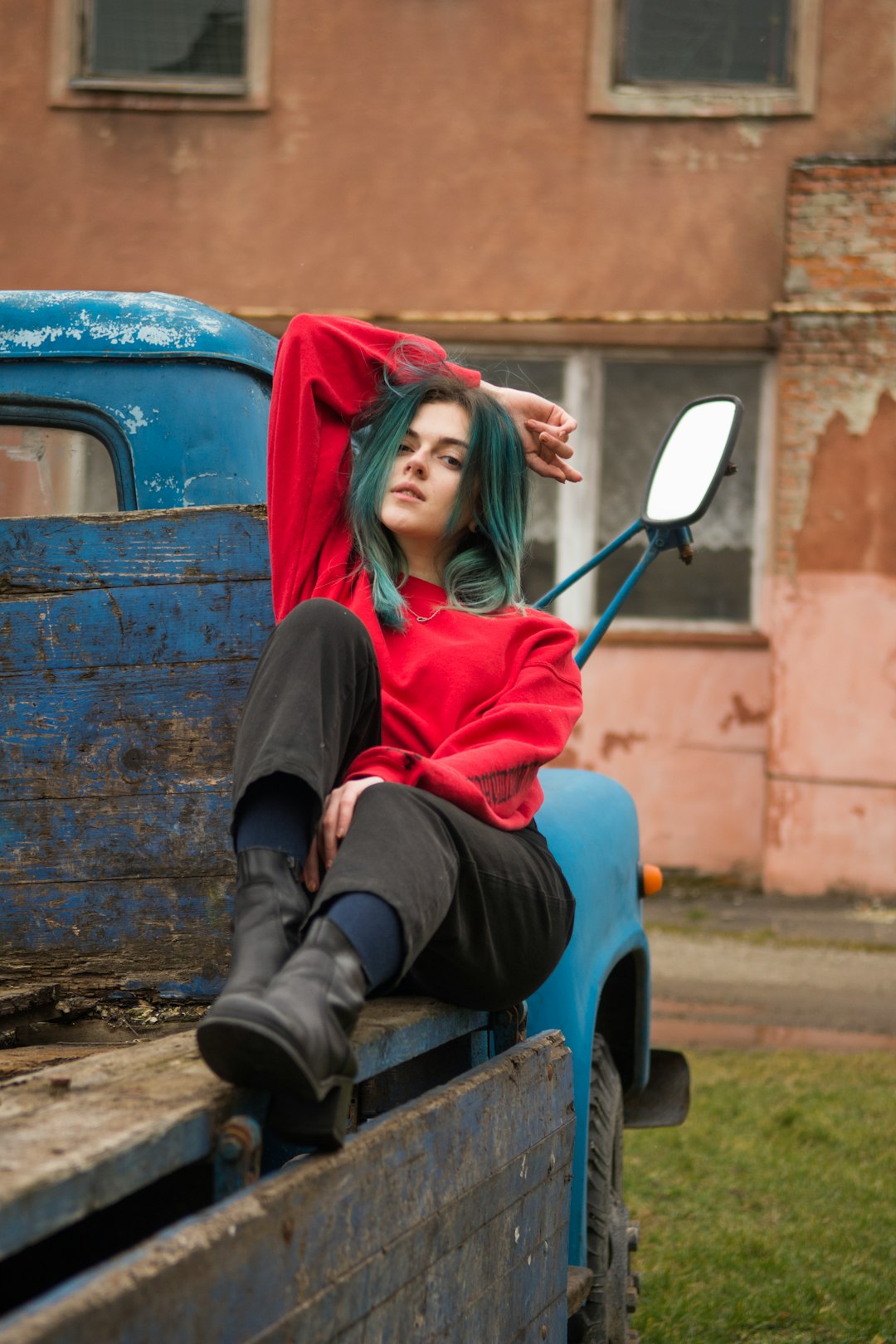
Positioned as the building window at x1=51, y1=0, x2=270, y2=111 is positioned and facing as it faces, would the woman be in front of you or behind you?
in front

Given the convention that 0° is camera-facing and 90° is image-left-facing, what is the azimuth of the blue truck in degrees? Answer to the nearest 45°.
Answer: approximately 225°

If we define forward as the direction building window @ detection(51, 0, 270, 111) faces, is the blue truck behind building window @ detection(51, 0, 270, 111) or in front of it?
in front

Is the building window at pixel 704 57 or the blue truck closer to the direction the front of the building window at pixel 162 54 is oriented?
the blue truck

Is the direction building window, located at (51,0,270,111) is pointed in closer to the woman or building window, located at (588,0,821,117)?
the woman

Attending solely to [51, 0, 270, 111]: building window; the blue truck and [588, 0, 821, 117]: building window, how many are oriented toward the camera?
2

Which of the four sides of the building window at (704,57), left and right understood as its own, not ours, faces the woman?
front

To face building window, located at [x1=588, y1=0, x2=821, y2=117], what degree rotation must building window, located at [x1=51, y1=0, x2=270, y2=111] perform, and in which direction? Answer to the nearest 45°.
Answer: approximately 90° to its left

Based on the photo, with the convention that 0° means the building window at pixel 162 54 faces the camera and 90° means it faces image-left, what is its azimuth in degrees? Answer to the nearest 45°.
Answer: approximately 0°

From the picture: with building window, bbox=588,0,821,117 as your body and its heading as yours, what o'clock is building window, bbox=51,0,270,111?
building window, bbox=51,0,270,111 is roughly at 3 o'clock from building window, bbox=588,0,821,117.

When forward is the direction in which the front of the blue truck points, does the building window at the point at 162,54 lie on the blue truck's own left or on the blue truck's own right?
on the blue truck's own left

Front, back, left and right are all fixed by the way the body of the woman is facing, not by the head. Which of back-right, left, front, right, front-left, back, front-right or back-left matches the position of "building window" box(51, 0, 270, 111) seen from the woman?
back-right

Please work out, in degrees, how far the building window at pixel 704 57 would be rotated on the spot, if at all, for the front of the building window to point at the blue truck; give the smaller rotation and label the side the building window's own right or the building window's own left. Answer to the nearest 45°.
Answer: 0° — it already faces it
